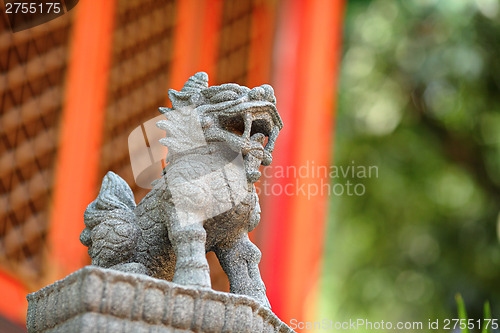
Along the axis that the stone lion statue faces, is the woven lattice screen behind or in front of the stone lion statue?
behind

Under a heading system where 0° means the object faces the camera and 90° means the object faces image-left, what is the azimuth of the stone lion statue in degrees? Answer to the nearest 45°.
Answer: approximately 315°

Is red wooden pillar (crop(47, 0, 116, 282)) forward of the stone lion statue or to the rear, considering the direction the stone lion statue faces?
to the rear

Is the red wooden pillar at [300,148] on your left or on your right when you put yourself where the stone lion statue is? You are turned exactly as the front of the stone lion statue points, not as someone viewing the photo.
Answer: on your left
